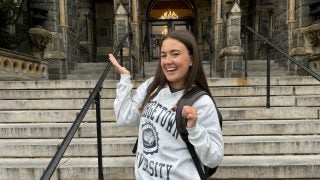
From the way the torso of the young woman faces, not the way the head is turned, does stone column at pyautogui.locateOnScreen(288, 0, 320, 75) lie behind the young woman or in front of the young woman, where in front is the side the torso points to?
behind

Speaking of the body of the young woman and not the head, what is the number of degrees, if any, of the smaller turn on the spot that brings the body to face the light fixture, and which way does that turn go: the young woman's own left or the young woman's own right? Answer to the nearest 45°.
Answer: approximately 135° to the young woman's own right

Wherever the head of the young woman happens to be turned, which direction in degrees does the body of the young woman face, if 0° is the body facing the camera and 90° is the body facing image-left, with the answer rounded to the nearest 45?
approximately 45°

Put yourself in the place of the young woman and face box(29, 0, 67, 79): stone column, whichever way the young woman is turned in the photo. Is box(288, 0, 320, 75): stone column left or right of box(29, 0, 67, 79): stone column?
right

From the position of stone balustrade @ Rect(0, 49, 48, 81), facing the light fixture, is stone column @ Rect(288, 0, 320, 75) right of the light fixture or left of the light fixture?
right

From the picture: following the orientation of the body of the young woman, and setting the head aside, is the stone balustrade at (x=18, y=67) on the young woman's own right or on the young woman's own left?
on the young woman's own right
